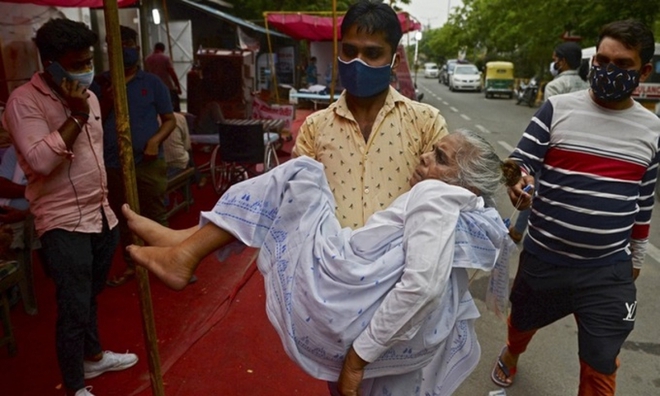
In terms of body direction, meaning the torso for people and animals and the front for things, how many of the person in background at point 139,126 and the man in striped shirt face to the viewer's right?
0

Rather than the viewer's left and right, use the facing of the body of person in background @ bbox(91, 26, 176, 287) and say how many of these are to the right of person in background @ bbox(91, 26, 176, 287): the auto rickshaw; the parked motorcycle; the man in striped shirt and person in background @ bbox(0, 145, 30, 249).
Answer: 1

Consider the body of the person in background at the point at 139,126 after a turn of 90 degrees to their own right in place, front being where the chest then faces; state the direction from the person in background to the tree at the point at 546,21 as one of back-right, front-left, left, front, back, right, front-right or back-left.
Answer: back-right

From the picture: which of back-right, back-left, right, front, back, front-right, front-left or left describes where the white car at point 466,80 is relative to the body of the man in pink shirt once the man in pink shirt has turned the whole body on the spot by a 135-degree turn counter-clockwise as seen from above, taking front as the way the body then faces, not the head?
front-right

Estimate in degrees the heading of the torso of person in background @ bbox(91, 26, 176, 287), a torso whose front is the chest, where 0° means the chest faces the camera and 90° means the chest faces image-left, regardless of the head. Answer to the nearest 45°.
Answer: approximately 0°

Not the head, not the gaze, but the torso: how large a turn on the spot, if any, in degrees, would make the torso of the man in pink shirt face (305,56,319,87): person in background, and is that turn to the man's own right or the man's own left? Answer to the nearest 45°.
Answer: approximately 90° to the man's own left

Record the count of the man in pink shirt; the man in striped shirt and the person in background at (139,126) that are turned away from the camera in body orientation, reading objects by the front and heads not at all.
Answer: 0

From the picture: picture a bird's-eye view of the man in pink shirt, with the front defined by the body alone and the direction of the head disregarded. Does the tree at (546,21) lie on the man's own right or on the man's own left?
on the man's own left

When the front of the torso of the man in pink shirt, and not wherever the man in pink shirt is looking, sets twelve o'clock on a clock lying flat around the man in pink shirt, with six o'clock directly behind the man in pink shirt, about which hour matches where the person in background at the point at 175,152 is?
The person in background is roughly at 8 o'clock from the man in pink shirt.

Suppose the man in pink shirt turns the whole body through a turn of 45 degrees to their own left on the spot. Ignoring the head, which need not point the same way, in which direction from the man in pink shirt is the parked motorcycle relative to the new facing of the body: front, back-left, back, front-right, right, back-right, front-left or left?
front-left

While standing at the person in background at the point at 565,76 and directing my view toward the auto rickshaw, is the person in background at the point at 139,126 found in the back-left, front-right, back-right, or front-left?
back-left

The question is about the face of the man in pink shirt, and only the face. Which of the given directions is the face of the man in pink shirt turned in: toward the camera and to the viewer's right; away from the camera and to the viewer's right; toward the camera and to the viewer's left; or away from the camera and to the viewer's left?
toward the camera and to the viewer's right

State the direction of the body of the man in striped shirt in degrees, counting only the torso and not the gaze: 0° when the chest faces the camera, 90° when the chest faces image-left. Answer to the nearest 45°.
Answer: approximately 45°

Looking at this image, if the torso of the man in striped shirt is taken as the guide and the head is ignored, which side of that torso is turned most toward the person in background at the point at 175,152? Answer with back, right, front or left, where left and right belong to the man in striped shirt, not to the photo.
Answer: right

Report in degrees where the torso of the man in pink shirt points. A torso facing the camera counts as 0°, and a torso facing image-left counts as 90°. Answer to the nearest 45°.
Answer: approximately 315°

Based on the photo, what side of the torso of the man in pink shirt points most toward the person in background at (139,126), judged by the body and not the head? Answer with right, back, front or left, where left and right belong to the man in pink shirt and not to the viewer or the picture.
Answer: left

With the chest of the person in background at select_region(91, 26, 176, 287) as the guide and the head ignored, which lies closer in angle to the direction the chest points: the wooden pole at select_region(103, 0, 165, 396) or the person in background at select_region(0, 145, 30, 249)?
the wooden pole
